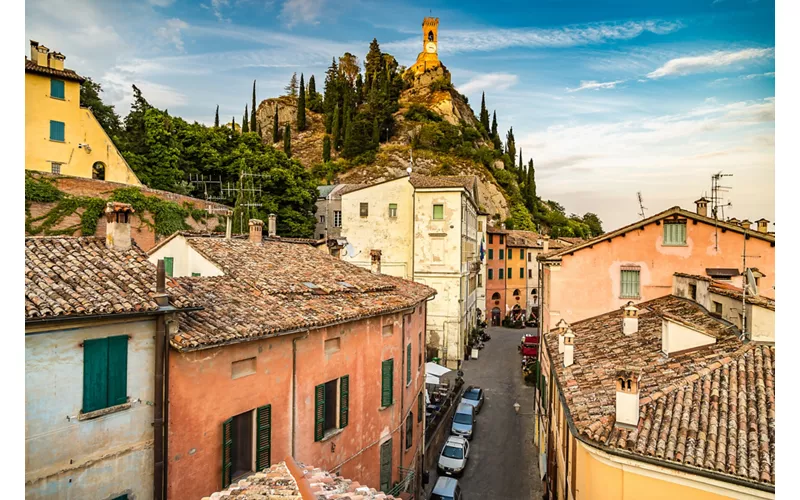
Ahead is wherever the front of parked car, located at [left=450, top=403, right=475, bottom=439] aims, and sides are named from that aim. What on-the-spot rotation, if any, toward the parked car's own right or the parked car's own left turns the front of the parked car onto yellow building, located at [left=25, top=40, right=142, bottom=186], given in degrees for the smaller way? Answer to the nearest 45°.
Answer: approximately 45° to the parked car's own right

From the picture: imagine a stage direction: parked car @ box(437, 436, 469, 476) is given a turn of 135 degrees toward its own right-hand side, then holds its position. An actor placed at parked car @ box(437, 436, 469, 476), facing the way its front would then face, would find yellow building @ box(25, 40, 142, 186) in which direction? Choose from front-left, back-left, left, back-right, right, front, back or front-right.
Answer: left

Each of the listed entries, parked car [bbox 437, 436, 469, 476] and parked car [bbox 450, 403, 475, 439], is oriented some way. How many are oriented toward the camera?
2

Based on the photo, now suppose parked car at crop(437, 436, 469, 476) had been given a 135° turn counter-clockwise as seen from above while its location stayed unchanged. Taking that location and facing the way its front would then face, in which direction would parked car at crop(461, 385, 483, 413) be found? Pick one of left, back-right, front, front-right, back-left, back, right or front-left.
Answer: front-left

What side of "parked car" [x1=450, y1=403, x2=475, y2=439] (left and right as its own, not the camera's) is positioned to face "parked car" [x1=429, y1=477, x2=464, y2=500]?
front

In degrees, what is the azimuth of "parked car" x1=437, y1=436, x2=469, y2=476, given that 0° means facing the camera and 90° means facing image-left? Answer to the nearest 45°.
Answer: approximately 0°

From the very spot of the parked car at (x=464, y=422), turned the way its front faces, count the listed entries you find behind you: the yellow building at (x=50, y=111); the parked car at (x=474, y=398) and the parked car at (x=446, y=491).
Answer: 1

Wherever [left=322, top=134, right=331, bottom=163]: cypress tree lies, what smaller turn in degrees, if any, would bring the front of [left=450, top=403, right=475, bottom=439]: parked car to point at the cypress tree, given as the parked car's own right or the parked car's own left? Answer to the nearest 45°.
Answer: approximately 135° to the parked car's own right

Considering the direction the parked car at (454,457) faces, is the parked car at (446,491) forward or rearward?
forward

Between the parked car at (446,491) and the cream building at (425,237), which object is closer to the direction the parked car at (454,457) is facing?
the parked car

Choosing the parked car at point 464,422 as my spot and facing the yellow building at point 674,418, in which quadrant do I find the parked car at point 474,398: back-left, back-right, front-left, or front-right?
back-left

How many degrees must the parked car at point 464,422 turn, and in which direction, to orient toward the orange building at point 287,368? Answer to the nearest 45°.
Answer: approximately 45° to its right

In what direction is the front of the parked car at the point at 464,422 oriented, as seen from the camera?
facing the viewer

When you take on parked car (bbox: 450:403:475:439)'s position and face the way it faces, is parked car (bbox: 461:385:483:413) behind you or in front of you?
behind
